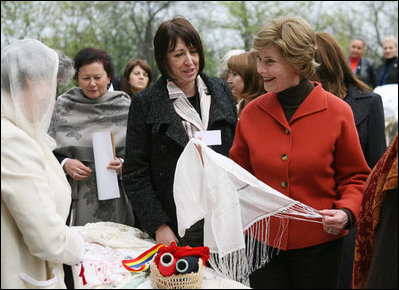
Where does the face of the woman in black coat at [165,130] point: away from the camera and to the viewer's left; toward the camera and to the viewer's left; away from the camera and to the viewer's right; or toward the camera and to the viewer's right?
toward the camera and to the viewer's right

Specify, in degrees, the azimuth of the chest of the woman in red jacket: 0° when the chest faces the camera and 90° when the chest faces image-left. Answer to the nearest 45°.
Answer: approximately 45°

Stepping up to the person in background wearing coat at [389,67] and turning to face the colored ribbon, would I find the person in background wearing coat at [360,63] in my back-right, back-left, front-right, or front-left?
front-right

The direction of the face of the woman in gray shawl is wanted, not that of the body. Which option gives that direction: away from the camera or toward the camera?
toward the camera

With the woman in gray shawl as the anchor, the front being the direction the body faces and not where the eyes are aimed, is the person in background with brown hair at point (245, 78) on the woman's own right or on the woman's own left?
on the woman's own left

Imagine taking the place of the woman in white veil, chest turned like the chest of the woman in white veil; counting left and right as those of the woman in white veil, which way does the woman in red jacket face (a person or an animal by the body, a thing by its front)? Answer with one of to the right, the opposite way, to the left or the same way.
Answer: the opposite way

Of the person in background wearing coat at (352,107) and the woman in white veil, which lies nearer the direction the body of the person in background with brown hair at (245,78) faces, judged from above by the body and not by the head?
the woman in white veil

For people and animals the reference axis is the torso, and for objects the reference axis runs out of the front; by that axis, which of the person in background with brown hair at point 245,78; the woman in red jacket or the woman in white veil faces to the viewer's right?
the woman in white veil

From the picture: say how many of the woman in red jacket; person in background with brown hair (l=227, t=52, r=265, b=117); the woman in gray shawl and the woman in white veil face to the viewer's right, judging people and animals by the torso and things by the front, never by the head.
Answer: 1

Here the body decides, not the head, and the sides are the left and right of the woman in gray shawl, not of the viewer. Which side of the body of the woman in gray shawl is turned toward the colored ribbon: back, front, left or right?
front

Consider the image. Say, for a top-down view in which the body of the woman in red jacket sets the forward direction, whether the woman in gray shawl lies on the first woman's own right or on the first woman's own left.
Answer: on the first woman's own right

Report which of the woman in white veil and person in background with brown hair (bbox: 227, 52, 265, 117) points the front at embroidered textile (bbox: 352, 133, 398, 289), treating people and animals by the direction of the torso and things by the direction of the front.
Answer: the woman in white veil

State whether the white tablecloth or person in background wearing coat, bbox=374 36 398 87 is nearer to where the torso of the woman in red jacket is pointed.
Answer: the white tablecloth

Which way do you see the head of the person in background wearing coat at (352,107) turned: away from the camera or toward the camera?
away from the camera

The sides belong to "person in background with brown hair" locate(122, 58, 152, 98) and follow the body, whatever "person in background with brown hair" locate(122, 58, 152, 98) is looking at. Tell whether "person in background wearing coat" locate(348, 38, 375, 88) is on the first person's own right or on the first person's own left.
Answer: on the first person's own left
